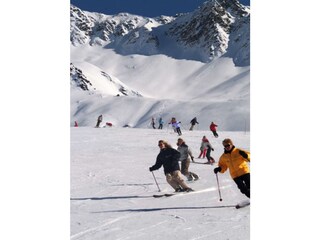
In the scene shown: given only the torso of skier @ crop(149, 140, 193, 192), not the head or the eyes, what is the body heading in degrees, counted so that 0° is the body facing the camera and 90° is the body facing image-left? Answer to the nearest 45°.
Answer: approximately 45°

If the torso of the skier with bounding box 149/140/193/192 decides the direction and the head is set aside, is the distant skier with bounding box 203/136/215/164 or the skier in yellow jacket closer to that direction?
the skier in yellow jacket

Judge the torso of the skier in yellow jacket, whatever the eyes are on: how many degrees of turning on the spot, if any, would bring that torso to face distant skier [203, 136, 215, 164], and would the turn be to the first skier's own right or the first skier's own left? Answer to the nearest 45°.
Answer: approximately 135° to the first skier's own right

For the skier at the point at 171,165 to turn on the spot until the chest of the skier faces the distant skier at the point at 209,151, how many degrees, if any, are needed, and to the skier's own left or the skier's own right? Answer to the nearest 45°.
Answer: approximately 135° to the skier's own right

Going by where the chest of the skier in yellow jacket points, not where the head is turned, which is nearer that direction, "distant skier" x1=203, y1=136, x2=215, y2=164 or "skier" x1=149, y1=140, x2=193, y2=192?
the skier

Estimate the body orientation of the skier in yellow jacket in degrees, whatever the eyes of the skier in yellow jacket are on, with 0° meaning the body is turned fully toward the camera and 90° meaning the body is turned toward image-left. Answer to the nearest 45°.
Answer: approximately 45°
